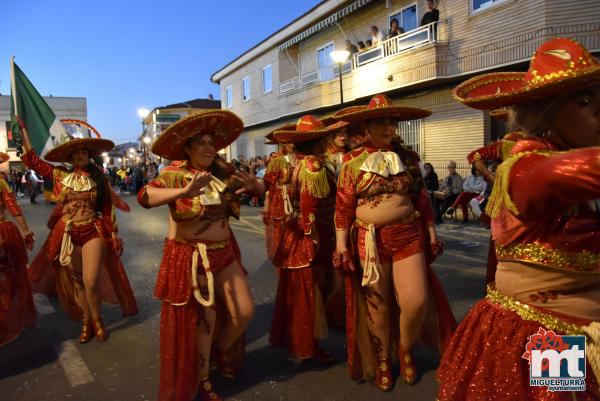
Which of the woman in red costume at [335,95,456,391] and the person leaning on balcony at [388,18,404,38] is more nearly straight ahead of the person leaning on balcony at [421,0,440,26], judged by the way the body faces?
the woman in red costume

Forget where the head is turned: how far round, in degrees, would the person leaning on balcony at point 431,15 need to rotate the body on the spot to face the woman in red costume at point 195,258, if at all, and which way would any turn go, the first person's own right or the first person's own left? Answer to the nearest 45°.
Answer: approximately 45° to the first person's own left

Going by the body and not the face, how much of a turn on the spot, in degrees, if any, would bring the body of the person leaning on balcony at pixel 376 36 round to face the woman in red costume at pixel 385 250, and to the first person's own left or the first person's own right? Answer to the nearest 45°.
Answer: approximately 45° to the first person's own left

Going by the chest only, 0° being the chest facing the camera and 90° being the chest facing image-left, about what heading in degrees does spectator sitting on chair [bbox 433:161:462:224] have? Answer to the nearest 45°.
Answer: approximately 45°

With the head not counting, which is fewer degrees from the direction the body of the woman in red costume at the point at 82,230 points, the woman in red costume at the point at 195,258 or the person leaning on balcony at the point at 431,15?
the woman in red costume

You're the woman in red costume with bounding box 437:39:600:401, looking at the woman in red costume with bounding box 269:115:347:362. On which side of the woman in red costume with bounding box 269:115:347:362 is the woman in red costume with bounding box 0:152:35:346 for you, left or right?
left

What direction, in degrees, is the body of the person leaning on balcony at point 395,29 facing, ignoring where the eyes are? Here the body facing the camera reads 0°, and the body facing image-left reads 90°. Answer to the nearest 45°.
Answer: approximately 45°
